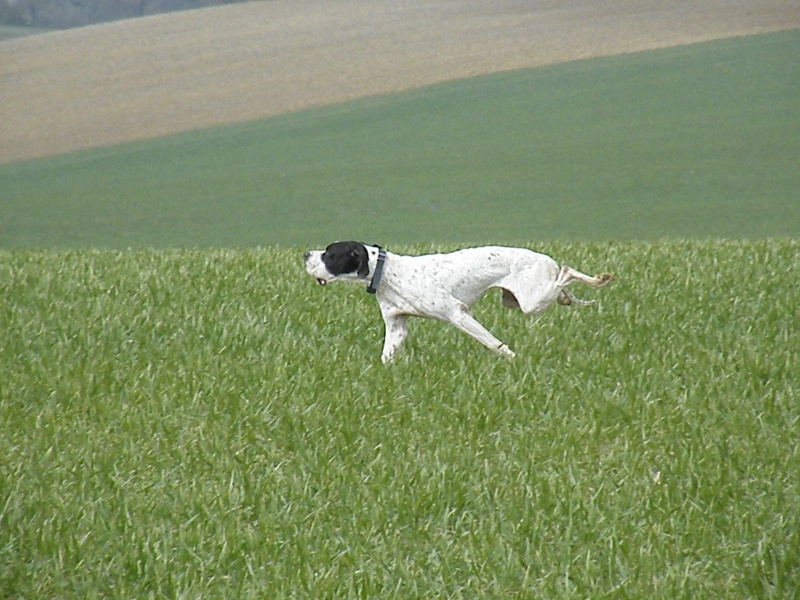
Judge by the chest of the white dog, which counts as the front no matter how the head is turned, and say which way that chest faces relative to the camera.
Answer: to the viewer's left
